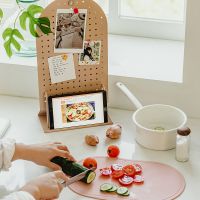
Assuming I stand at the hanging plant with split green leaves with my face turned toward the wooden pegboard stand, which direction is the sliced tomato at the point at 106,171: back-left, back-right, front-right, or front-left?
front-right

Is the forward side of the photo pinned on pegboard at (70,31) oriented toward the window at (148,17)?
no

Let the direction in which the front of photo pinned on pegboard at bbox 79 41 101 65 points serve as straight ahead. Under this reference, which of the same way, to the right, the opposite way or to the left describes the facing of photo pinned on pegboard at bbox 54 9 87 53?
the same way

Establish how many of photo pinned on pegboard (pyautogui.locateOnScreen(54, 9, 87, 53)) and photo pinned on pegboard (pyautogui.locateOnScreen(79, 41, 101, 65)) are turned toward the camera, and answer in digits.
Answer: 2

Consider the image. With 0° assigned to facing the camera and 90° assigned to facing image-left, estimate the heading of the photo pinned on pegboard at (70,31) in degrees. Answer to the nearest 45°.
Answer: approximately 0°

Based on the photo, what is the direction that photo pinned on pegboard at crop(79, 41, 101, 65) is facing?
toward the camera
